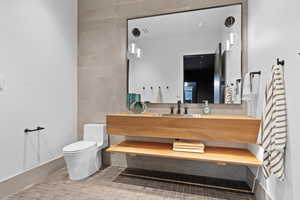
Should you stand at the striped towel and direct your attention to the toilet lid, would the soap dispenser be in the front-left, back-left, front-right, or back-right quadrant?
front-right

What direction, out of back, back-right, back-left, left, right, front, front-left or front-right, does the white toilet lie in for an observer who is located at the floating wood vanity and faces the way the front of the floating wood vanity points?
right

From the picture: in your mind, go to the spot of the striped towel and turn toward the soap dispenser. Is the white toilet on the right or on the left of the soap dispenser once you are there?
left

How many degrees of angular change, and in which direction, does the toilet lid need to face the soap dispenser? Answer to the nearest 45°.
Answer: approximately 135° to its left

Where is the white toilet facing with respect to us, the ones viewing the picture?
facing the viewer and to the left of the viewer

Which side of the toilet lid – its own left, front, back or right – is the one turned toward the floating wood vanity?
left

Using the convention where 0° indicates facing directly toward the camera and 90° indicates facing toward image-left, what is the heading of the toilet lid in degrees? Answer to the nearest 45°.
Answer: approximately 45°

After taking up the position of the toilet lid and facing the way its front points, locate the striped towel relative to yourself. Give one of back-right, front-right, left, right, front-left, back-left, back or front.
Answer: left

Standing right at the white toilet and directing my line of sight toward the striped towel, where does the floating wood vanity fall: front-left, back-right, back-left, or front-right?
front-left

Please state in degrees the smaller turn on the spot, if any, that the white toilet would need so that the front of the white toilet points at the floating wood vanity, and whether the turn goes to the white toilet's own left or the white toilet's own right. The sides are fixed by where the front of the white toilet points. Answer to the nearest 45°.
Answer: approximately 90° to the white toilet's own left

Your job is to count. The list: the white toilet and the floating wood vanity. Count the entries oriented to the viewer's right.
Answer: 0

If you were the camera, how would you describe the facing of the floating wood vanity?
facing the viewer

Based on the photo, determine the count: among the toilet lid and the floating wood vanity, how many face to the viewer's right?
0
